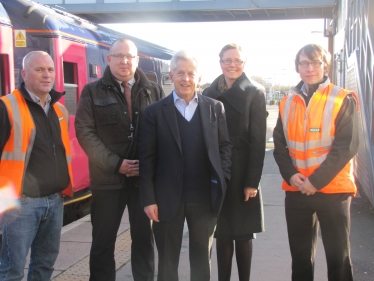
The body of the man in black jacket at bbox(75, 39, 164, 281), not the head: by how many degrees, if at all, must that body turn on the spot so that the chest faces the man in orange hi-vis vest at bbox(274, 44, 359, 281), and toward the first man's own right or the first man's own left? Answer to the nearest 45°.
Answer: approximately 90° to the first man's own left

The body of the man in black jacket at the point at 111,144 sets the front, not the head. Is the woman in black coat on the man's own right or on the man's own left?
on the man's own left

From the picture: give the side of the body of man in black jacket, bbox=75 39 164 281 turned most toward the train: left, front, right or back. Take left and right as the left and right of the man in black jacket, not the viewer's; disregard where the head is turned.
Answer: back

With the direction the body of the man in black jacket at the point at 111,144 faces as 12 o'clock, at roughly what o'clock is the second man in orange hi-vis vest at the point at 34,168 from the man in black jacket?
The second man in orange hi-vis vest is roughly at 2 o'clock from the man in black jacket.

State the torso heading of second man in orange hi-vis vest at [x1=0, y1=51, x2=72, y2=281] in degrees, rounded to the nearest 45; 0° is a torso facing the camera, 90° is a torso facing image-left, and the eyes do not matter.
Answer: approximately 315°

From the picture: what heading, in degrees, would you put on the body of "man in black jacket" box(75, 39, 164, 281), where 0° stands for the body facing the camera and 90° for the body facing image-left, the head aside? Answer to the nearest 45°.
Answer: approximately 0°
